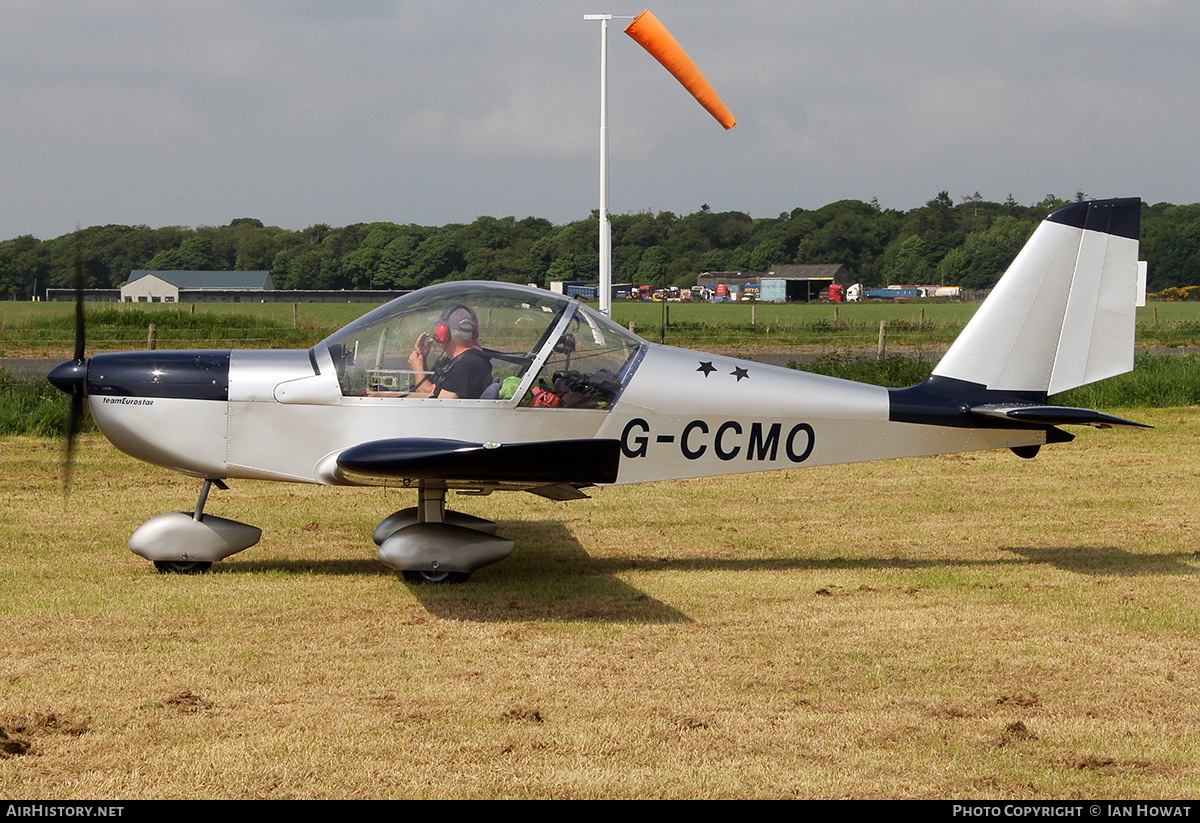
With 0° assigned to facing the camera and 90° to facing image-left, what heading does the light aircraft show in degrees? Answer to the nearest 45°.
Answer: approximately 90°
